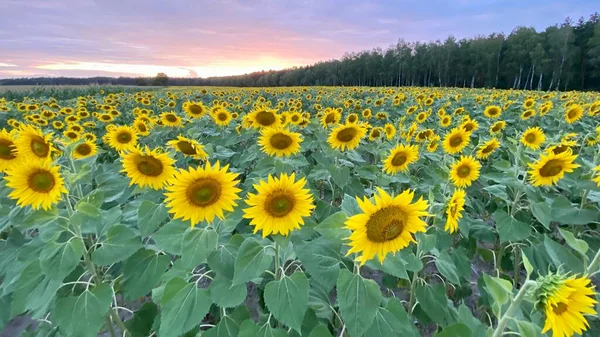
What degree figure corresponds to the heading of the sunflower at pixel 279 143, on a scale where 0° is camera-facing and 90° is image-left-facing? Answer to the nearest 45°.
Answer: approximately 0°

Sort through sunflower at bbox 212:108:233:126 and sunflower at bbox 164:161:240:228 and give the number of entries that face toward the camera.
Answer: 2

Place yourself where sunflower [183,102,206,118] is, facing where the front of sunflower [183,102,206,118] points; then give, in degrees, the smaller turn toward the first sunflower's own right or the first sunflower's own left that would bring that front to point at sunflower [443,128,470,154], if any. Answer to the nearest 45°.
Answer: approximately 45° to the first sunflower's own left

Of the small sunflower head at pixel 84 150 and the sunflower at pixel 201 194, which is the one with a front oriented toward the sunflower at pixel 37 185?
the small sunflower head

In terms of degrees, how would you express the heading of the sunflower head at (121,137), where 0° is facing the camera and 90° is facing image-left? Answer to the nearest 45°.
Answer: approximately 0°
